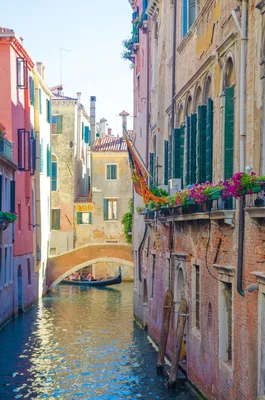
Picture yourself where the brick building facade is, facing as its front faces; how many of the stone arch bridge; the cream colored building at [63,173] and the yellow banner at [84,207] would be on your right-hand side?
3

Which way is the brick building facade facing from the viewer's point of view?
to the viewer's left

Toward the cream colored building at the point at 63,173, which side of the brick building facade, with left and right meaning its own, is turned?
right

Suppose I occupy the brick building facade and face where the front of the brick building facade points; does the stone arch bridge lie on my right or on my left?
on my right

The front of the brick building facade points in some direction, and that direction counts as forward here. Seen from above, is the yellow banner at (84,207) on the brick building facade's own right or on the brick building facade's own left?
on the brick building facade's own right
